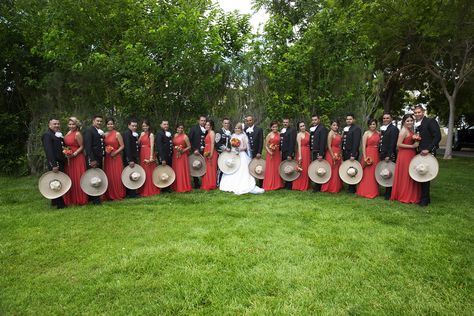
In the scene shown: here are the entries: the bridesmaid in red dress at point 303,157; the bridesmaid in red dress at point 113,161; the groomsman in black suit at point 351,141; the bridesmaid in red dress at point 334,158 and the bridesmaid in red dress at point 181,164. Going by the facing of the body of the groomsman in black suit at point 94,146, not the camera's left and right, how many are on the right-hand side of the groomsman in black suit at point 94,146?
0

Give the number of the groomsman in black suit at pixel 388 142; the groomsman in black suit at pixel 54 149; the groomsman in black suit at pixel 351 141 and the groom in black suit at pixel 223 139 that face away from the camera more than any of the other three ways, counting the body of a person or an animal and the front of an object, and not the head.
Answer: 0

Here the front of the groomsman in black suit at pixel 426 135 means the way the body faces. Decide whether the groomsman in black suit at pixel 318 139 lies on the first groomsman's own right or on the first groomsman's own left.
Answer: on the first groomsman's own right

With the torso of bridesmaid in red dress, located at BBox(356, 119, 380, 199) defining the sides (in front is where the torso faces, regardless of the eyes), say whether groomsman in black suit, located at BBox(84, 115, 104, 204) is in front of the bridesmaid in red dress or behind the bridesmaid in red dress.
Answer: in front

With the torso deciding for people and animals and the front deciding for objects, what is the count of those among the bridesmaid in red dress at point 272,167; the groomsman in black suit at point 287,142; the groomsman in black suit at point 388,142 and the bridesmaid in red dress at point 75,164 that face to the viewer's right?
0

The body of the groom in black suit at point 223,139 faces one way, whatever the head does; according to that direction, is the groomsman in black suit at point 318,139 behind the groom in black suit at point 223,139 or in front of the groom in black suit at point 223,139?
in front

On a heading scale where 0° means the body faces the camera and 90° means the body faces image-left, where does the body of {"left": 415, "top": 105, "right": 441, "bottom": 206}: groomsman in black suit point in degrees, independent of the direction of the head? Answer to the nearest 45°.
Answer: approximately 45°

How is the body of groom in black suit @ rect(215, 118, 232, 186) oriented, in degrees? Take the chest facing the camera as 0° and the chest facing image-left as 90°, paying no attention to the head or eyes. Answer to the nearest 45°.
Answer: approximately 315°

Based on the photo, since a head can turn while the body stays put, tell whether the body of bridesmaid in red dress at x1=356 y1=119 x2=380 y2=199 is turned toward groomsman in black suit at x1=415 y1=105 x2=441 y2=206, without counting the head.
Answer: no

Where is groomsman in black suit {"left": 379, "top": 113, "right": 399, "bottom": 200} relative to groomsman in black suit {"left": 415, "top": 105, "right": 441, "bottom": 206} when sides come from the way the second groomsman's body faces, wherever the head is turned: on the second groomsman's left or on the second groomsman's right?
on the second groomsman's right

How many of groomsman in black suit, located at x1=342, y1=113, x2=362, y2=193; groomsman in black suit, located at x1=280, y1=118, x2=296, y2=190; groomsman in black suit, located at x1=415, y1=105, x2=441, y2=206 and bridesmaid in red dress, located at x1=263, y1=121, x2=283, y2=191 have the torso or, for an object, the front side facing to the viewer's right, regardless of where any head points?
0

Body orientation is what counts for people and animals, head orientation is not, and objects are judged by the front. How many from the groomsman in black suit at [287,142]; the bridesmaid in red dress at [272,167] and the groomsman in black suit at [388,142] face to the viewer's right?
0

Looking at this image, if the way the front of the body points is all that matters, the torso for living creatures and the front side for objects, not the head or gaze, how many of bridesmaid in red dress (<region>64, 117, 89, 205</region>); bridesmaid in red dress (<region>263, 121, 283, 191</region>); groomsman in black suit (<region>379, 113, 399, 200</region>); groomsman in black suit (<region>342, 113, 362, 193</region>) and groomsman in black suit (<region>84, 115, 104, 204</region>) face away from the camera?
0

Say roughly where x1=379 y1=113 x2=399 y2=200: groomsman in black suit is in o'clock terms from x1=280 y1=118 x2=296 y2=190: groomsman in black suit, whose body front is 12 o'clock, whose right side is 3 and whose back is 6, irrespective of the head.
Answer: x1=379 y1=113 x2=399 y2=200: groomsman in black suit is roughly at 8 o'clock from x1=280 y1=118 x2=296 y2=190: groomsman in black suit.

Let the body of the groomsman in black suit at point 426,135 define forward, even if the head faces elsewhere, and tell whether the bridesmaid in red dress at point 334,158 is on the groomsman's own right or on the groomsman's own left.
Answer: on the groomsman's own right

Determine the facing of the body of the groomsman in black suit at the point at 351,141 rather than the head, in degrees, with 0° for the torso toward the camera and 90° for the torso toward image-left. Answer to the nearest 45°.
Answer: approximately 45°

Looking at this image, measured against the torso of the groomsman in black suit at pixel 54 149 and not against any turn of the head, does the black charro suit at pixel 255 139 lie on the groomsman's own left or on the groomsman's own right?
on the groomsman's own left

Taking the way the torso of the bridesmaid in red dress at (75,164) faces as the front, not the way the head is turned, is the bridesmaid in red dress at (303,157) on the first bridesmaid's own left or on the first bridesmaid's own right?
on the first bridesmaid's own left
